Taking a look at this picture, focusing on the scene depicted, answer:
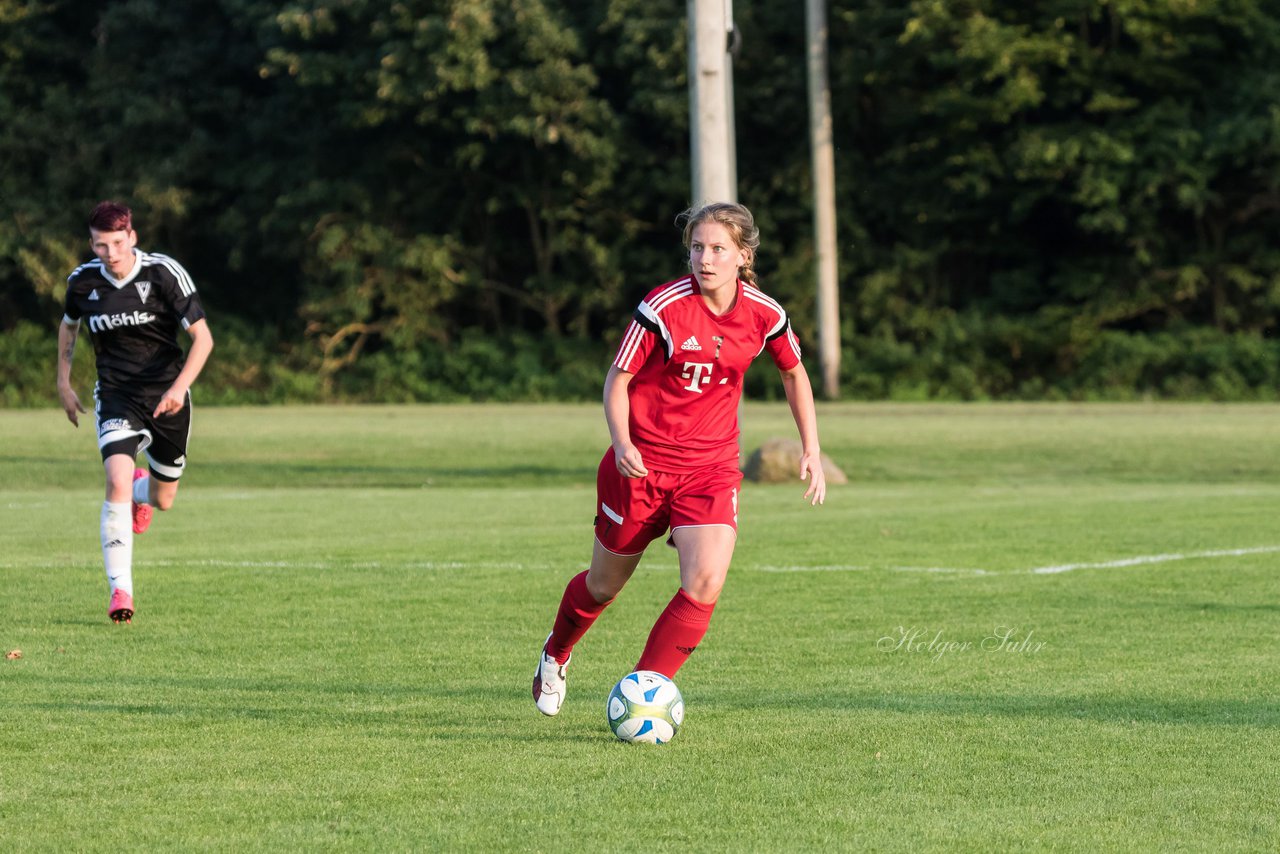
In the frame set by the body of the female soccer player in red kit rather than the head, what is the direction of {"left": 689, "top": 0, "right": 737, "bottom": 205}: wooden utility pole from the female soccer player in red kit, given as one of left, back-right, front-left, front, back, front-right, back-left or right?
back

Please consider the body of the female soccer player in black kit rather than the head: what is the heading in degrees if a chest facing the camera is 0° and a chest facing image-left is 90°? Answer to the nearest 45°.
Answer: approximately 0°

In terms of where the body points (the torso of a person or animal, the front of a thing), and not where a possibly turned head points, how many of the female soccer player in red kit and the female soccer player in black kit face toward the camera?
2

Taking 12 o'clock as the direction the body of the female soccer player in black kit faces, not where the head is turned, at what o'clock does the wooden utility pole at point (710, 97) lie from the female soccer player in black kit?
The wooden utility pole is roughly at 7 o'clock from the female soccer player in black kit.

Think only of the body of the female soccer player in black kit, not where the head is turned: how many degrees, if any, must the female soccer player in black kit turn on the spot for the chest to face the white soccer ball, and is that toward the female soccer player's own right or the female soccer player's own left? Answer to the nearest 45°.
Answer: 0° — they already face it

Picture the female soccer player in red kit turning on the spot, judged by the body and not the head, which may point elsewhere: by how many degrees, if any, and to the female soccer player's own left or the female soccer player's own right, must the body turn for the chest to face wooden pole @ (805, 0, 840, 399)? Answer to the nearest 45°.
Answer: approximately 180°
